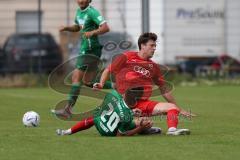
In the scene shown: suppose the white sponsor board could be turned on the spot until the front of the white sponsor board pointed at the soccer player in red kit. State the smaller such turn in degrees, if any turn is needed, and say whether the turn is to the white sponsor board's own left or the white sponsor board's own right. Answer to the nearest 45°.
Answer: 0° — it already faces them

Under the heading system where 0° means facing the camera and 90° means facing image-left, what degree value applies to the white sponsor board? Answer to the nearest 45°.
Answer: approximately 0°

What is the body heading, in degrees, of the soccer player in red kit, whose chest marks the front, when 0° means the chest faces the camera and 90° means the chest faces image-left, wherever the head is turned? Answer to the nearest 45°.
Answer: approximately 315°

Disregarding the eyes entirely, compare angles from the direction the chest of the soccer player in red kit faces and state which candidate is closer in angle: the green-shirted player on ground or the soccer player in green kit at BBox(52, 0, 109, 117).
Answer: the green-shirted player on ground

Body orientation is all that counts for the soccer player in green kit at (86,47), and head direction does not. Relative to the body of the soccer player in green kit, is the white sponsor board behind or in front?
behind
